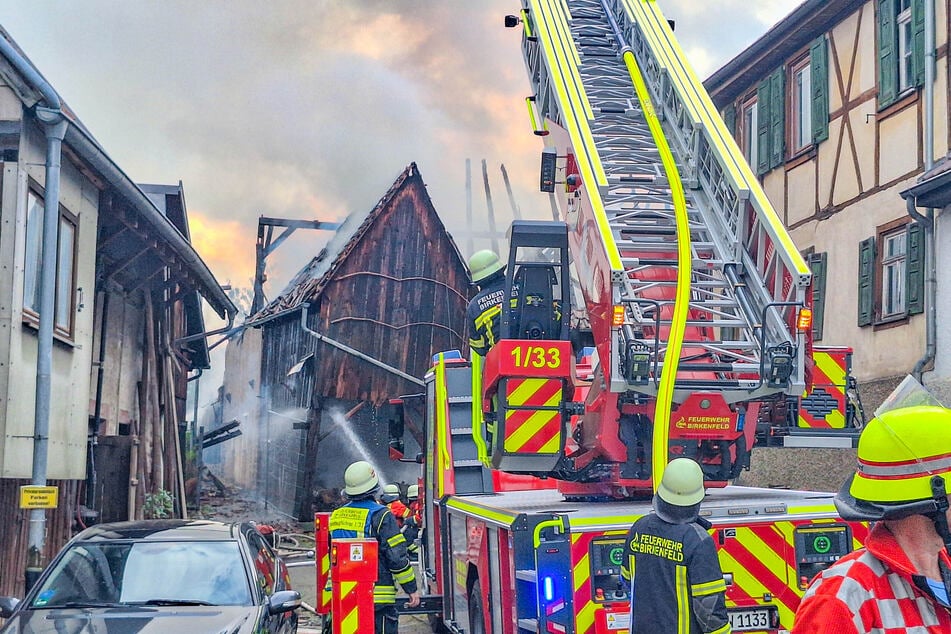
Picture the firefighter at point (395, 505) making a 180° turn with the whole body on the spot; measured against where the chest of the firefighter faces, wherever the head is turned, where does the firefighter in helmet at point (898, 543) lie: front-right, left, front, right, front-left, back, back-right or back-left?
front

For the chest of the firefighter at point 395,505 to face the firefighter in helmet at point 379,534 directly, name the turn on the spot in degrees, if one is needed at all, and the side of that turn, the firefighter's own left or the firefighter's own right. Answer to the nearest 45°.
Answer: approximately 180°

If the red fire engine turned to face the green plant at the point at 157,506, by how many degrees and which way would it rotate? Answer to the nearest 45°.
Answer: approximately 45° to its left

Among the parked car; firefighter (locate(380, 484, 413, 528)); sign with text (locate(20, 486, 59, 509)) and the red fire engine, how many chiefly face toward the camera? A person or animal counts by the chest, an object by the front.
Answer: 2

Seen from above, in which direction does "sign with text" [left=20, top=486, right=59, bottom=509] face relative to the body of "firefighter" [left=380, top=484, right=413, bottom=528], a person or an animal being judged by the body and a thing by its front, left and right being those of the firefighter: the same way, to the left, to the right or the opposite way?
the opposite way

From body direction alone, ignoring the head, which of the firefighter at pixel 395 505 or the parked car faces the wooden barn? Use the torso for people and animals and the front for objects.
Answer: the firefighter

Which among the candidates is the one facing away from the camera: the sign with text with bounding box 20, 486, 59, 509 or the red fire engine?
the red fire engine

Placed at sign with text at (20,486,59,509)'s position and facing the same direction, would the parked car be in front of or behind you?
in front

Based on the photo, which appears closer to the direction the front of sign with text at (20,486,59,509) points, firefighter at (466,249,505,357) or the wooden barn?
the firefighter

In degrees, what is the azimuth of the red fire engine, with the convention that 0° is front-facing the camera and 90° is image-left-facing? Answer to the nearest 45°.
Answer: approximately 180°

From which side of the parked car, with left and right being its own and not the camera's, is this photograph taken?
front

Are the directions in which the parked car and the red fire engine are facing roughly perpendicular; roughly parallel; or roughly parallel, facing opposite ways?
roughly parallel, facing opposite ways

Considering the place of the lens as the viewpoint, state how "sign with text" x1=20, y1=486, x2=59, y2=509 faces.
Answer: facing the viewer

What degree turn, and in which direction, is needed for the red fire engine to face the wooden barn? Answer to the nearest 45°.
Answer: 0° — it already faces it

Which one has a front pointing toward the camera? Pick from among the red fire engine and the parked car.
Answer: the parked car
